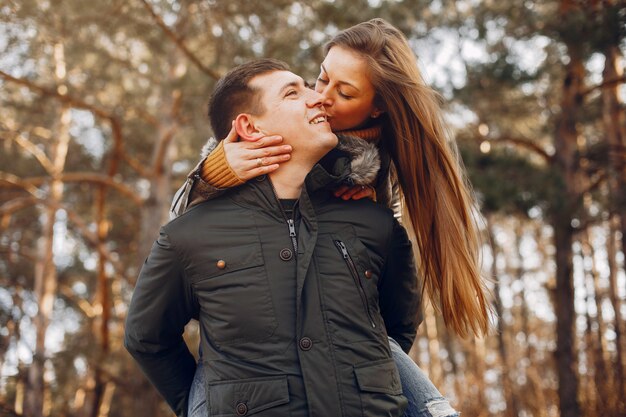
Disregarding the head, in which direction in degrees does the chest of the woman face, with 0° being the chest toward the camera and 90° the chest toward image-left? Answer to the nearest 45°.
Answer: approximately 45°

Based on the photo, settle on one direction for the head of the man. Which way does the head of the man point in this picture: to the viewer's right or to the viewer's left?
to the viewer's right

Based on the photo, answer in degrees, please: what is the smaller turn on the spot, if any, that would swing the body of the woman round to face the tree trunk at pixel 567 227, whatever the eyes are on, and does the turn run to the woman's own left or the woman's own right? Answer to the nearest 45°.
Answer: approximately 180°

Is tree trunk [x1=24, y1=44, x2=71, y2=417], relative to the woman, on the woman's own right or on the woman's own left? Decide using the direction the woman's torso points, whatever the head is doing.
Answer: on the woman's own right

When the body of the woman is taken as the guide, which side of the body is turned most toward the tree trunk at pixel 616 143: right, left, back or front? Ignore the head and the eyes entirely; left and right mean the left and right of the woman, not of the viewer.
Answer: back
